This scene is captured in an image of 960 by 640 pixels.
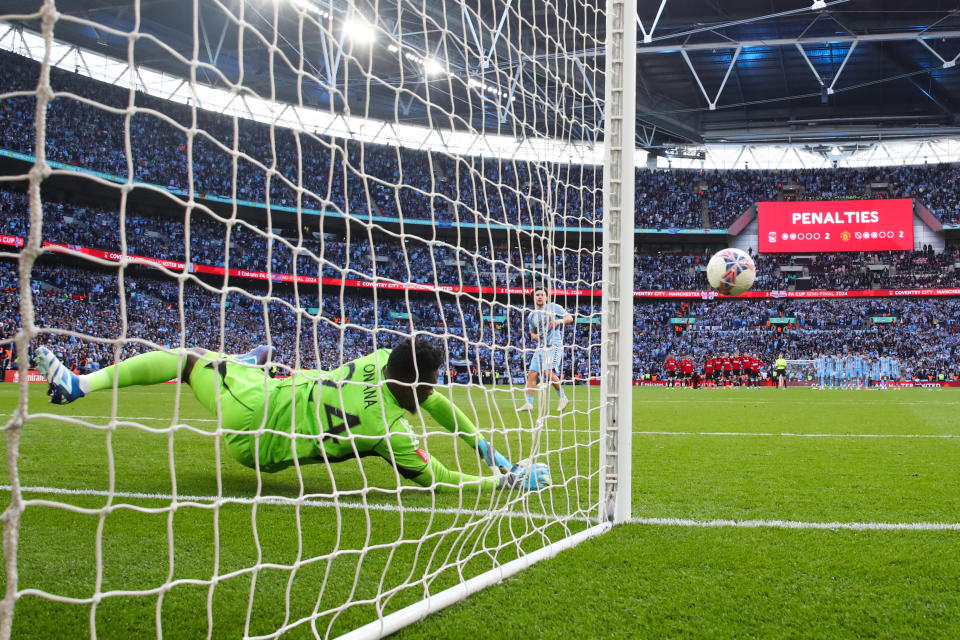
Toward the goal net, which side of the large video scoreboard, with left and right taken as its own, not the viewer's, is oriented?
front

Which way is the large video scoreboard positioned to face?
toward the camera

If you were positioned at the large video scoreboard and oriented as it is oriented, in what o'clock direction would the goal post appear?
The goal post is roughly at 12 o'clock from the large video scoreboard.

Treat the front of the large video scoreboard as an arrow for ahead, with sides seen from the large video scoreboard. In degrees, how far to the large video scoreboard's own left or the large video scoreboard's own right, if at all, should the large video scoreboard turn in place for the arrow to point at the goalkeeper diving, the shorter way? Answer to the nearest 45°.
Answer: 0° — it already faces them

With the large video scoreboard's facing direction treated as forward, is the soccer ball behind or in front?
in front
